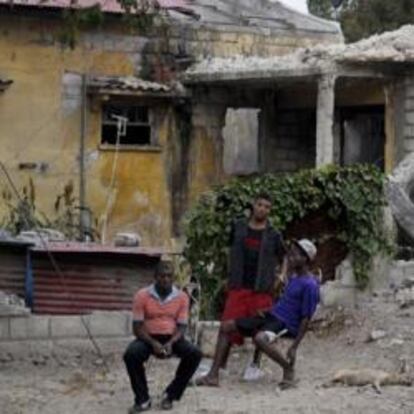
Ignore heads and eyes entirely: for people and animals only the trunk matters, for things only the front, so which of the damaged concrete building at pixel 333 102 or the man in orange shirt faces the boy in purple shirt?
the damaged concrete building

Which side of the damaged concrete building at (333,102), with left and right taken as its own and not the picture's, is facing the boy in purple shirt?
front

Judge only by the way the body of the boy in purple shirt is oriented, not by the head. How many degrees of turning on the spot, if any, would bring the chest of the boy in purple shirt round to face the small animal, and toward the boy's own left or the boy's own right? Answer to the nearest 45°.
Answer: approximately 135° to the boy's own left

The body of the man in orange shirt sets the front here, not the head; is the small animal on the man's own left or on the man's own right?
on the man's own left

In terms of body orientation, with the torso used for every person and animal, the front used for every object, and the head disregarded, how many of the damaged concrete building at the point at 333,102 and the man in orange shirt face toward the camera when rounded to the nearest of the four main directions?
2

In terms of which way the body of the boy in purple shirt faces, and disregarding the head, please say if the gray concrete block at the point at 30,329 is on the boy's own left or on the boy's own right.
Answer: on the boy's own right

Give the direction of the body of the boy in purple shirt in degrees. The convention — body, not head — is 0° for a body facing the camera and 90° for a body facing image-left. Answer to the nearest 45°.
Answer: approximately 45°

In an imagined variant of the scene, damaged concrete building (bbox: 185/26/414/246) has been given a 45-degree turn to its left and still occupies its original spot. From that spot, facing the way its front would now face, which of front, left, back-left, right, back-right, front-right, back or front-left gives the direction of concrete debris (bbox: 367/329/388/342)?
front-right

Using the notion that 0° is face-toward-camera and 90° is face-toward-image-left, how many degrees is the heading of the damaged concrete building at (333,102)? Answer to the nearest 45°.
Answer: approximately 0°
